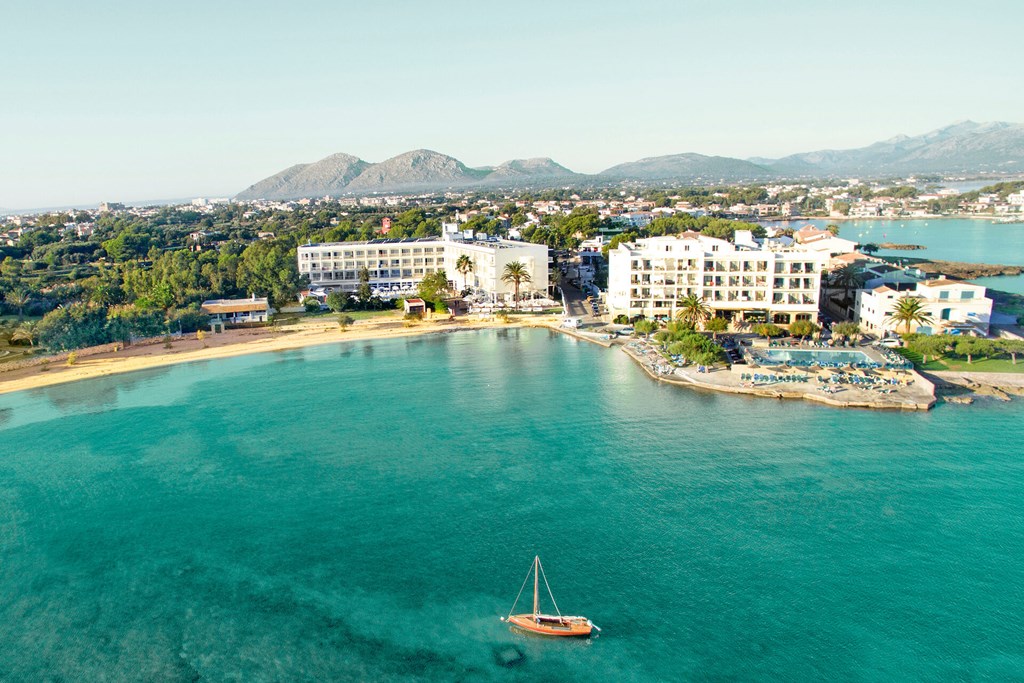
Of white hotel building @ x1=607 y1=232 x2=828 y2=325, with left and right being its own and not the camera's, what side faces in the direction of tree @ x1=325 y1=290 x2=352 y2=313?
right

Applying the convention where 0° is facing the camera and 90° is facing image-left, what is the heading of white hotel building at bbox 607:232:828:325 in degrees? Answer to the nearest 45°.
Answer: approximately 0°

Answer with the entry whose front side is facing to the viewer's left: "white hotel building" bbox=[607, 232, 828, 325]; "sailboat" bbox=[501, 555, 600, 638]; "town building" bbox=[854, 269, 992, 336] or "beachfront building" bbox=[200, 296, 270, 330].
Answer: the sailboat

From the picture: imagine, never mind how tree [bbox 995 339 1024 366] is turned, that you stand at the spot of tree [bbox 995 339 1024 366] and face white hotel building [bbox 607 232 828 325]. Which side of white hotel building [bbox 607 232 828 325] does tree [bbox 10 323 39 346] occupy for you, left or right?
left

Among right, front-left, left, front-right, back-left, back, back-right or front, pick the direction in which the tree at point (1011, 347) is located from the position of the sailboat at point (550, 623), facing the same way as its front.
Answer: back-right

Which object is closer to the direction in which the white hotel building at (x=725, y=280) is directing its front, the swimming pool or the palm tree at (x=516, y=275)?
the swimming pool

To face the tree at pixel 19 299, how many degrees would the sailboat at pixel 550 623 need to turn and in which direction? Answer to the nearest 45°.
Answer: approximately 45° to its right

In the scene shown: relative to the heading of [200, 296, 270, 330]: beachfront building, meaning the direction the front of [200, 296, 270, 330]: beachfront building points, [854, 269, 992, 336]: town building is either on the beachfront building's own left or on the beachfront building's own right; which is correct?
on the beachfront building's own left

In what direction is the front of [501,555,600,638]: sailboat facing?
to the viewer's left

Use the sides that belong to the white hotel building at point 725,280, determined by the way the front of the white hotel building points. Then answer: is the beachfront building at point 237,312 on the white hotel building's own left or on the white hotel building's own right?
on the white hotel building's own right

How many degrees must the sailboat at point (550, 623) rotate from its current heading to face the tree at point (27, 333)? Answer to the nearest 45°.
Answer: approximately 45° to its right
